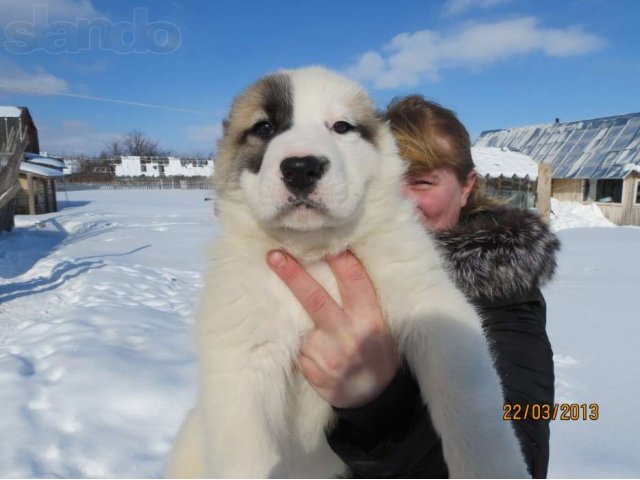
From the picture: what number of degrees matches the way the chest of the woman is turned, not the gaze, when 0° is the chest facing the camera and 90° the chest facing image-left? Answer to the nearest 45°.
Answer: approximately 45°

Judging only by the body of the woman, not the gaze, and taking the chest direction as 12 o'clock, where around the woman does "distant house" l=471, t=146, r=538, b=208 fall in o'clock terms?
The distant house is roughly at 5 o'clock from the woman.

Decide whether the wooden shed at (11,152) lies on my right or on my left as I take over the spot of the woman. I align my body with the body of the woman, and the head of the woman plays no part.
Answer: on my right

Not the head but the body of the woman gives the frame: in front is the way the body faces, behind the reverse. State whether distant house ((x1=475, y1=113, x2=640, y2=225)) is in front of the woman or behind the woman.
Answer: behind

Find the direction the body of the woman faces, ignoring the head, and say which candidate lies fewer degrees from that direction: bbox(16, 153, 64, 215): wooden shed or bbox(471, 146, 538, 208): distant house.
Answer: the wooden shed

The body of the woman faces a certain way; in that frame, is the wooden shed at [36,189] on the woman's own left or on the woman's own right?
on the woman's own right

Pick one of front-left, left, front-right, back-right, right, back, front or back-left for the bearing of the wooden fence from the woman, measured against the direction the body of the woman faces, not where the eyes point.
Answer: right

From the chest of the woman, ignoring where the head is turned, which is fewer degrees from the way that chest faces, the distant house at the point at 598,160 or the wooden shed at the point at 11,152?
the wooden shed

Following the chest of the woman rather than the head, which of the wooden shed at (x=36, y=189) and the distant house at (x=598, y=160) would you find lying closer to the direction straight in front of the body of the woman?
the wooden shed
